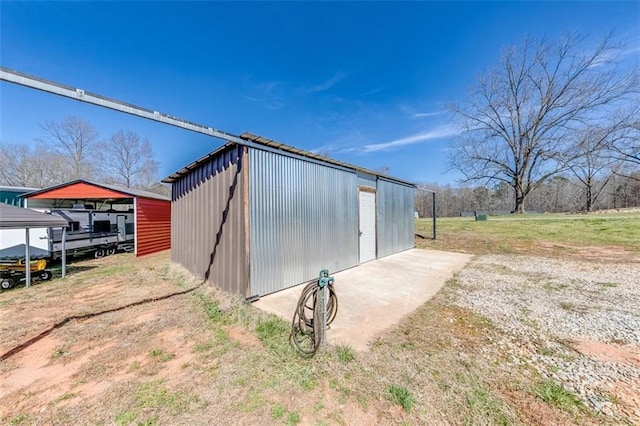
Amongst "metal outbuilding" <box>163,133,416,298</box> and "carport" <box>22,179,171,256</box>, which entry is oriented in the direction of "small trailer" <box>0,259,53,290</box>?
the carport

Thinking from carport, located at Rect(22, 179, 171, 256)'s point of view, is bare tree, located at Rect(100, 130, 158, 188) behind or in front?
behind

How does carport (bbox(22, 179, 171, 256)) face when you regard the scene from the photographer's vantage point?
facing the viewer and to the left of the viewer

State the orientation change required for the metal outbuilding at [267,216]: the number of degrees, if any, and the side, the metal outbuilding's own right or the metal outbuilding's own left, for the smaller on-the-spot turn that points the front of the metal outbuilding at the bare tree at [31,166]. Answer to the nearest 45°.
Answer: approximately 180°

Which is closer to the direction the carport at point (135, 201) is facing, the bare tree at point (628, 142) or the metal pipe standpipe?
the metal pipe standpipe

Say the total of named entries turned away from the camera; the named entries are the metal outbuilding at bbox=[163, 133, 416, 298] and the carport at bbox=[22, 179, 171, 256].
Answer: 0

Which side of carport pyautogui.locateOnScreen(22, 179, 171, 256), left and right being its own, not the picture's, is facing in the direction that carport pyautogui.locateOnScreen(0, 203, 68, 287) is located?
front

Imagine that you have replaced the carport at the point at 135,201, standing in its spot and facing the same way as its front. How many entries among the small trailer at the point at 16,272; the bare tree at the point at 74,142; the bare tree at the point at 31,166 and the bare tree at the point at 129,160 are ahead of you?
1

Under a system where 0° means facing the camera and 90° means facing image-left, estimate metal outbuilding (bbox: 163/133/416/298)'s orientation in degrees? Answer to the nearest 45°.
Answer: approximately 315°

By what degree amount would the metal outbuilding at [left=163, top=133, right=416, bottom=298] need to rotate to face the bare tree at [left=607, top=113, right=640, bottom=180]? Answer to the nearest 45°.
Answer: approximately 45° to its left

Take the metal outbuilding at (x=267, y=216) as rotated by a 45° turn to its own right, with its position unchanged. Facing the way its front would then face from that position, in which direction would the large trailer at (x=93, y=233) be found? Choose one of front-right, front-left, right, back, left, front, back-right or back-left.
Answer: back-right

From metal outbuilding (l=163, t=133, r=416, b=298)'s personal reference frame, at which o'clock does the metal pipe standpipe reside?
The metal pipe standpipe is roughly at 1 o'clock from the metal outbuilding.

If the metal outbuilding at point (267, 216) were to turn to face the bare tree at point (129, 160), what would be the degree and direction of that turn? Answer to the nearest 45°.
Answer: approximately 180°

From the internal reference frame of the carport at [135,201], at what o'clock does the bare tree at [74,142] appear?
The bare tree is roughly at 4 o'clock from the carport.

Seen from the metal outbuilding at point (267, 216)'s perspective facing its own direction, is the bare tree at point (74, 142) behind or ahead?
behind

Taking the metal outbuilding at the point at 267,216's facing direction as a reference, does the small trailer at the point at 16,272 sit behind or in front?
behind
